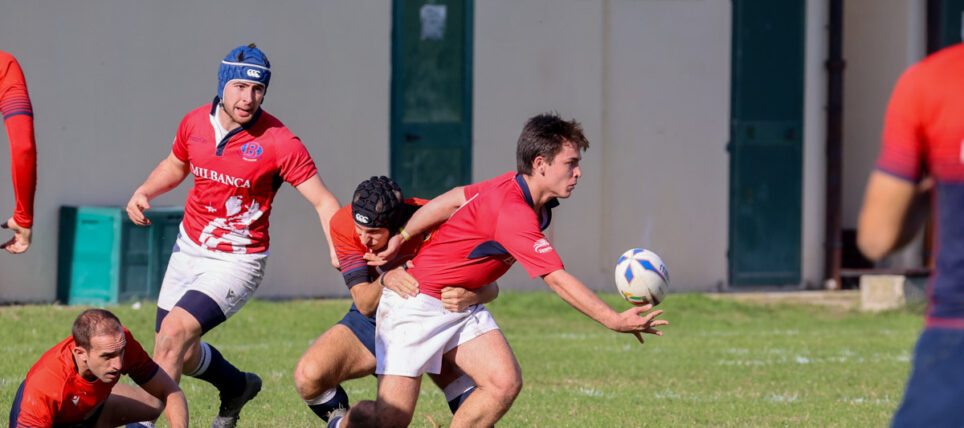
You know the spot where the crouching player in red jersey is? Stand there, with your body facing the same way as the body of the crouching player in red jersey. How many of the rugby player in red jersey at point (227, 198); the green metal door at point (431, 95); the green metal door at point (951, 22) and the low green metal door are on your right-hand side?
0

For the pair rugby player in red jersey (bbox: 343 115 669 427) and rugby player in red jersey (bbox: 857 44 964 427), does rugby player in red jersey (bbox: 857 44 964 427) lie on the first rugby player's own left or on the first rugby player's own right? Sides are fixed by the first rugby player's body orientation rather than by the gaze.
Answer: on the first rugby player's own right

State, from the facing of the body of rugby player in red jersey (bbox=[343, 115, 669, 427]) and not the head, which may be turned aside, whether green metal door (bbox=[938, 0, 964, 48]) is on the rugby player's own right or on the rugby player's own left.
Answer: on the rugby player's own left

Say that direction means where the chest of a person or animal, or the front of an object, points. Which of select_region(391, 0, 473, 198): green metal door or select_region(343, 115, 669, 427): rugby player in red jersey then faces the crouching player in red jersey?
the green metal door

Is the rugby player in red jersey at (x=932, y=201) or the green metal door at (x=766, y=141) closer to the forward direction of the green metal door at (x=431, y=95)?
the rugby player in red jersey

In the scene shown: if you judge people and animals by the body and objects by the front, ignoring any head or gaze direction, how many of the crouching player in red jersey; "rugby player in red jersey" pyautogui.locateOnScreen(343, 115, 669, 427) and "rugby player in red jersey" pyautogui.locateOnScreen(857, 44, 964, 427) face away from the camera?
1

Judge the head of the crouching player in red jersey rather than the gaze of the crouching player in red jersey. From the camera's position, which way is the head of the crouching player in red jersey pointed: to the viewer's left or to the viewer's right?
to the viewer's right

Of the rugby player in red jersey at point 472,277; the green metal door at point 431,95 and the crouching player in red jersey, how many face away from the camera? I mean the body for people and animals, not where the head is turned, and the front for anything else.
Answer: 0

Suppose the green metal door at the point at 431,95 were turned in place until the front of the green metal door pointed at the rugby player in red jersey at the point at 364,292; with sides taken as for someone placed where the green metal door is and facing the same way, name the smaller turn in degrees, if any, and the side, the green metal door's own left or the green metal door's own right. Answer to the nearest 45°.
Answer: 0° — it already faces them

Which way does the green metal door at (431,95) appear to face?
toward the camera

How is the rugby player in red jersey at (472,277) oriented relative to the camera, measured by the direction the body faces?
to the viewer's right

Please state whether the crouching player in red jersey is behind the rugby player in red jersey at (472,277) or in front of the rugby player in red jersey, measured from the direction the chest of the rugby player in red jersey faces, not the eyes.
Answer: behind

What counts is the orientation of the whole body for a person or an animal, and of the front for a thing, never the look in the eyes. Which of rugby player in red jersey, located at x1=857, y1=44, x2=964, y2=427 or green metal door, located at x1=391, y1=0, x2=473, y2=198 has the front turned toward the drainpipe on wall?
the rugby player in red jersey

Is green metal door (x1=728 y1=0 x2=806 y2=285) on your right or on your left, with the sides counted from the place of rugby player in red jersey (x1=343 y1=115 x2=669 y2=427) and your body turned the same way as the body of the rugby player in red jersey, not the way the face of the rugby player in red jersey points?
on your left

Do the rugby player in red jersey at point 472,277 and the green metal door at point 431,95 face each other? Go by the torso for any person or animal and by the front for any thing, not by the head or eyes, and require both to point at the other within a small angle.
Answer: no

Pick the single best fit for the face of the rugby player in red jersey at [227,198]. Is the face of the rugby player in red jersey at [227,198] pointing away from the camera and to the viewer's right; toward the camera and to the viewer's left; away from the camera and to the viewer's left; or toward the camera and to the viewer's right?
toward the camera and to the viewer's right

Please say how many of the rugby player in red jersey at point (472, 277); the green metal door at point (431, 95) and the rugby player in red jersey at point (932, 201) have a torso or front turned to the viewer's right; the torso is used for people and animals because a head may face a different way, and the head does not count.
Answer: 1

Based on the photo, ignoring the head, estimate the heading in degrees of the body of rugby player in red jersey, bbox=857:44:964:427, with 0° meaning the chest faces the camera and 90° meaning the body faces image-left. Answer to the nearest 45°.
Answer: approximately 180°

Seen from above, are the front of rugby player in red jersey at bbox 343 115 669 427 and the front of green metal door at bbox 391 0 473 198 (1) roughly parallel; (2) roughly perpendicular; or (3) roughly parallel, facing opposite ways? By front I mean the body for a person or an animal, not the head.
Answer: roughly perpendicular
